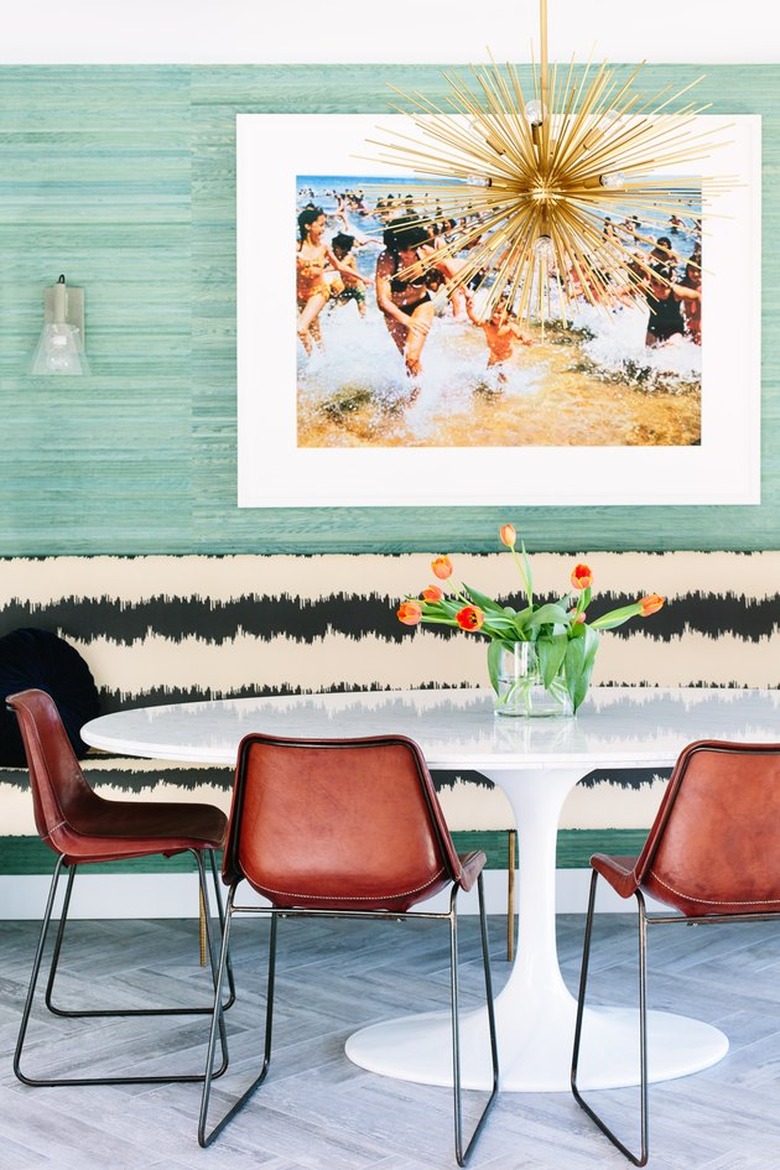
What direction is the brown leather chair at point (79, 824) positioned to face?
to the viewer's right

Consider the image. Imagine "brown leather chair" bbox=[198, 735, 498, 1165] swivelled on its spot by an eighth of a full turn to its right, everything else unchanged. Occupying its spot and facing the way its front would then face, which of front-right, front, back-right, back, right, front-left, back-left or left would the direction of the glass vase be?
front

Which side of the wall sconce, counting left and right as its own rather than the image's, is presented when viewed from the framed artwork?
left

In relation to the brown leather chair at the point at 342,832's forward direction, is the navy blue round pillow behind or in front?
in front

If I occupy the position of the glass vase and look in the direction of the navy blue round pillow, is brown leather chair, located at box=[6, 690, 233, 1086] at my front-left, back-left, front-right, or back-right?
front-left

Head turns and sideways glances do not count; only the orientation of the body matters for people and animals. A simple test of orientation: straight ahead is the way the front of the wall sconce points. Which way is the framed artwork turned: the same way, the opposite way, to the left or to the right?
the same way

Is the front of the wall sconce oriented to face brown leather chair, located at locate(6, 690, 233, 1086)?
yes

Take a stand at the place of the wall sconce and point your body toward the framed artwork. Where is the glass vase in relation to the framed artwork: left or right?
right

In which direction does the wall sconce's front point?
toward the camera

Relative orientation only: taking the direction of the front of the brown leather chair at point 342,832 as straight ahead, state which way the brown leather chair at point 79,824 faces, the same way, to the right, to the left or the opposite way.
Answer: to the right

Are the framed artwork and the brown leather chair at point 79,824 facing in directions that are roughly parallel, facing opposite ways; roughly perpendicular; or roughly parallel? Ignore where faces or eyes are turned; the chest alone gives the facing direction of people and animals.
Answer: roughly perpendicular

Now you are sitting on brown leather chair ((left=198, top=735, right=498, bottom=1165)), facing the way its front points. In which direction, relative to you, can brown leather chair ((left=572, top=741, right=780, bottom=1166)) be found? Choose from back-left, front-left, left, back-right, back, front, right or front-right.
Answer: right

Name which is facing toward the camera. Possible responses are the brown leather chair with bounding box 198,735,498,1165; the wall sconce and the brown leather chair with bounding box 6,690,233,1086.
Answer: the wall sconce

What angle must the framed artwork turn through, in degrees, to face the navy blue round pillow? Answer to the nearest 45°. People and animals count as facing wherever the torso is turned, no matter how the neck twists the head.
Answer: approximately 90° to its right

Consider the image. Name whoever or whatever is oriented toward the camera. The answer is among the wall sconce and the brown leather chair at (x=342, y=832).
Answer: the wall sconce

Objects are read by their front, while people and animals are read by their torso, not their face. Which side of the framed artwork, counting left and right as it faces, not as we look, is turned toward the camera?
front

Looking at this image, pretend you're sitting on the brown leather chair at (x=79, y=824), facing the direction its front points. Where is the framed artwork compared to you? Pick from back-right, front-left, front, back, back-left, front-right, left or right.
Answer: front-left

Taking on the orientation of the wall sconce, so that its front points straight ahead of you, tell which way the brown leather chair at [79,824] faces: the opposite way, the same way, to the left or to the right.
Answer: to the left

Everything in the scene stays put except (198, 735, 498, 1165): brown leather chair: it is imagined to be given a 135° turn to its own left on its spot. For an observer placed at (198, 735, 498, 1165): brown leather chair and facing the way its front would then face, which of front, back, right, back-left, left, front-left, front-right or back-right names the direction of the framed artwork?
back-right

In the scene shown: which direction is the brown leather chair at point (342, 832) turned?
away from the camera
